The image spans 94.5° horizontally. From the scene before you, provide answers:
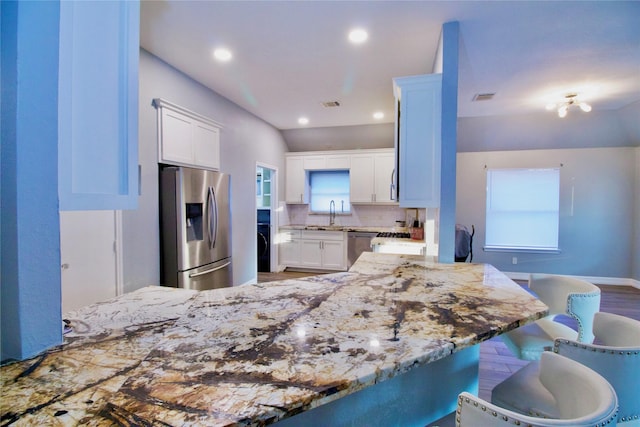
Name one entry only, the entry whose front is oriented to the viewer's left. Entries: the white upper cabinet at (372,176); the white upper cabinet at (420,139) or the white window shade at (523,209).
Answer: the white upper cabinet at (420,139)

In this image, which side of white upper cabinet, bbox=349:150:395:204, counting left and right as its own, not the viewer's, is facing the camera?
front

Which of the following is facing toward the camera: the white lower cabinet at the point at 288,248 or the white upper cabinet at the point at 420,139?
the white lower cabinet

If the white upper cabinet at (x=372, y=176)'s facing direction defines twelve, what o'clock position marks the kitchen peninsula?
The kitchen peninsula is roughly at 12 o'clock from the white upper cabinet.

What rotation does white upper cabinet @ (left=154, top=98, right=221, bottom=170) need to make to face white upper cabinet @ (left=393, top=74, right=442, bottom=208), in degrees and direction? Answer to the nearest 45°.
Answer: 0° — it already faces it

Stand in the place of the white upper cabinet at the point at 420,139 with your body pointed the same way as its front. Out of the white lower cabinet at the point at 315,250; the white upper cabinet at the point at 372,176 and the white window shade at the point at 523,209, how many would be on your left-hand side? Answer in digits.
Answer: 0

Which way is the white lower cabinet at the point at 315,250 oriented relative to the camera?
toward the camera

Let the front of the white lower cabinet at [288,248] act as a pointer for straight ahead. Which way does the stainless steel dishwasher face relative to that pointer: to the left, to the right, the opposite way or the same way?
the same way

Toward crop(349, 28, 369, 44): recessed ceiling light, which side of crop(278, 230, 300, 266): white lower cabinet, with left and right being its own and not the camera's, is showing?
front

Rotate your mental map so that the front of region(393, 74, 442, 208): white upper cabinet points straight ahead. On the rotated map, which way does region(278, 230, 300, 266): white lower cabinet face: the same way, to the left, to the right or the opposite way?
to the left

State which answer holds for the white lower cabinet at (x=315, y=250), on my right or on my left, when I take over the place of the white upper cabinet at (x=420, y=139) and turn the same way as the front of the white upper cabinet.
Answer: on my right

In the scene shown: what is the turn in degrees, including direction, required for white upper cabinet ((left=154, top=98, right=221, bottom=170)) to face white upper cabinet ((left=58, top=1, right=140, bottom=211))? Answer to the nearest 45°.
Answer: approximately 45° to its right

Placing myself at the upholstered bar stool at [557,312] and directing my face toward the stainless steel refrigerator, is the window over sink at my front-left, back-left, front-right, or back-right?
front-right

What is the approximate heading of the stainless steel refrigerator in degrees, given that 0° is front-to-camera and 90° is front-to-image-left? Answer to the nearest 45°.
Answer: approximately 315°

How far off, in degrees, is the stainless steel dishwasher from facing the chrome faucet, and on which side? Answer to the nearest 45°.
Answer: approximately 135° to its right

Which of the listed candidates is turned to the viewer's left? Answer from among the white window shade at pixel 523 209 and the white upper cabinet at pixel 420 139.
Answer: the white upper cabinet

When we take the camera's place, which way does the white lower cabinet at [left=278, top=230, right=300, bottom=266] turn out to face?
facing the viewer

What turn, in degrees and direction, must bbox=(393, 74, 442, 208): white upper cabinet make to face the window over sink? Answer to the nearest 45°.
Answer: approximately 45° to its right

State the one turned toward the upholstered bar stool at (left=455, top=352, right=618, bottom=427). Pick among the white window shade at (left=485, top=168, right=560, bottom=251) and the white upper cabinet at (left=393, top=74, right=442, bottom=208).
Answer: the white window shade

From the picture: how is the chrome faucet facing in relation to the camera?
toward the camera

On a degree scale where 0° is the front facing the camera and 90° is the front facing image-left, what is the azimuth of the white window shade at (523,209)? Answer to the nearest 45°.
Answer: approximately 0°
